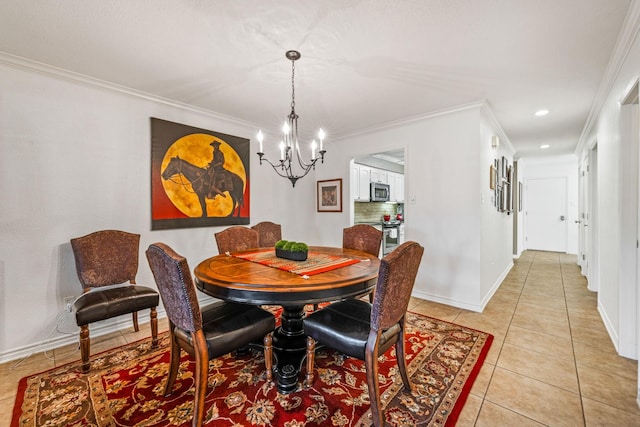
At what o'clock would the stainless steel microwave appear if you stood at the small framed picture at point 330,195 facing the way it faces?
The stainless steel microwave is roughly at 6 o'clock from the small framed picture.

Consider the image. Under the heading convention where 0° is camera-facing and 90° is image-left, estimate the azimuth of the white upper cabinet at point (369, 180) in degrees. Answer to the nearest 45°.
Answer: approximately 315°

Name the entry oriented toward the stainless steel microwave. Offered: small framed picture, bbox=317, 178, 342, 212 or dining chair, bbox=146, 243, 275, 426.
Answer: the dining chair

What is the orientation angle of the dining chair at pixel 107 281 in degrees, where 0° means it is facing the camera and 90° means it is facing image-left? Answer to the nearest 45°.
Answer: approximately 315°

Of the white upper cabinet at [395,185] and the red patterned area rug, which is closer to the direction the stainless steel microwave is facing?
the red patterned area rug

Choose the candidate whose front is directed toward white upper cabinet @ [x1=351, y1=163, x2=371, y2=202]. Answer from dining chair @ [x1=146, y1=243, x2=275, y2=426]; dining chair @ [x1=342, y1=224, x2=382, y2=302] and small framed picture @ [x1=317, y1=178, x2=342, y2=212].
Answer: dining chair @ [x1=146, y1=243, x2=275, y2=426]

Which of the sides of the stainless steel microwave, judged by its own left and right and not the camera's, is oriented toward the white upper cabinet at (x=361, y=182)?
right

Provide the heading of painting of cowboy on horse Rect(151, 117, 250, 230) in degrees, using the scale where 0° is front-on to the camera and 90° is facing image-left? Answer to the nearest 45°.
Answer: approximately 315°

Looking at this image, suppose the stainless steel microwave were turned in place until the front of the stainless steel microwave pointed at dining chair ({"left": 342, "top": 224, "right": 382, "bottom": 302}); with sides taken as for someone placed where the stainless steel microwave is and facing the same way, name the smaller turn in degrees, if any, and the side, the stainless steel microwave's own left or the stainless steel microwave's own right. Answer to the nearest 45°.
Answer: approximately 45° to the stainless steel microwave's own right
